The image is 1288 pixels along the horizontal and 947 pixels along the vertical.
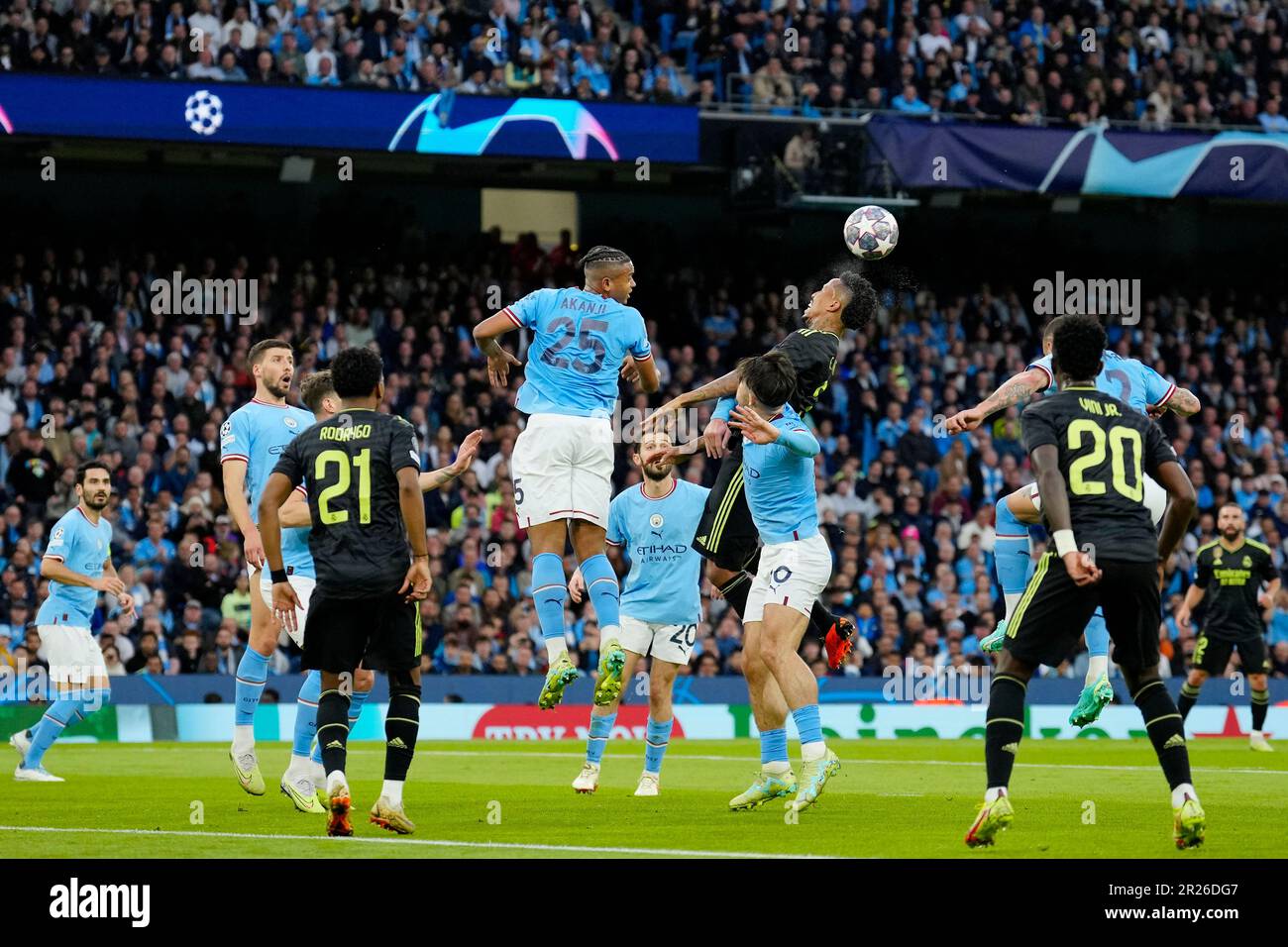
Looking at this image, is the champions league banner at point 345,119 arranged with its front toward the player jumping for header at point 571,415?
yes

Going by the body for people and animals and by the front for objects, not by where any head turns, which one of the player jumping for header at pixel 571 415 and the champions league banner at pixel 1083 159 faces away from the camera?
the player jumping for header

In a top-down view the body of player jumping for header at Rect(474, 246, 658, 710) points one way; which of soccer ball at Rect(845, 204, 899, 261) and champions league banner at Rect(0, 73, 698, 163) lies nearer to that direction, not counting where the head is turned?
the champions league banner

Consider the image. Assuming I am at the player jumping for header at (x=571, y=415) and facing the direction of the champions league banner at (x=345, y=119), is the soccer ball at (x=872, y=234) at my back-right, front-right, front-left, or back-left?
front-right

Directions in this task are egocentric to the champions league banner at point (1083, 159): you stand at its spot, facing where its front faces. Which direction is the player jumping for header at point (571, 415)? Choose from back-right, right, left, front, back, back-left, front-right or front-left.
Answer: front

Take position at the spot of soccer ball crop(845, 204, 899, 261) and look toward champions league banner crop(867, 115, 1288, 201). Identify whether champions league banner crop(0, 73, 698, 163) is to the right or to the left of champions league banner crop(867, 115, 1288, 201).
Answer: left

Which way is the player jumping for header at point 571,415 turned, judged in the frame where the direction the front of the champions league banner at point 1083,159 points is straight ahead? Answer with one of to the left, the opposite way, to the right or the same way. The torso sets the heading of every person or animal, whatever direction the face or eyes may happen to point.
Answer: the opposite way

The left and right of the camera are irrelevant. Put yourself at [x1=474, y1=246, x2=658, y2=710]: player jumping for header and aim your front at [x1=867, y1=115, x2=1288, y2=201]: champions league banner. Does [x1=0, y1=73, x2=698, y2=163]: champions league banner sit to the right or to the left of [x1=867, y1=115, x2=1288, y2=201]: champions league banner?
left

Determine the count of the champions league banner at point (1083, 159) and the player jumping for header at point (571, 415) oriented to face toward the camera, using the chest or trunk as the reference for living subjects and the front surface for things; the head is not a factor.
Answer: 1

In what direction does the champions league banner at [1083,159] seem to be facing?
toward the camera

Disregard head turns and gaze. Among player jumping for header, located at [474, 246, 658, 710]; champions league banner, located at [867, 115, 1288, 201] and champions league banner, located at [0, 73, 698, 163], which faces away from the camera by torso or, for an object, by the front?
the player jumping for header

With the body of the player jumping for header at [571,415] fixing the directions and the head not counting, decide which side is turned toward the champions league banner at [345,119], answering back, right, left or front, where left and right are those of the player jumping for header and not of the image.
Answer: front

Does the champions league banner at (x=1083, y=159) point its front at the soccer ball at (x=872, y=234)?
yes

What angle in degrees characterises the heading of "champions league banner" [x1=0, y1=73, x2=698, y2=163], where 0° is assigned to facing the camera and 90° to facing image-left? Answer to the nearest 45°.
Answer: approximately 0°

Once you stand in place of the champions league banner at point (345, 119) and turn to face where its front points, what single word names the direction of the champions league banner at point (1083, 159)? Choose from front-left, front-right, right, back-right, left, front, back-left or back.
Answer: left

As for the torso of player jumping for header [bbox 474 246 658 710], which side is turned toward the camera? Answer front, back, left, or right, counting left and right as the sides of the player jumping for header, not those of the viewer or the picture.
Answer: back

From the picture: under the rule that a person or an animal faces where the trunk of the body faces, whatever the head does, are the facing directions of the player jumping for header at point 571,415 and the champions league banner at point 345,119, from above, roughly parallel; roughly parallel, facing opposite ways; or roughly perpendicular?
roughly parallel, facing opposite ways
